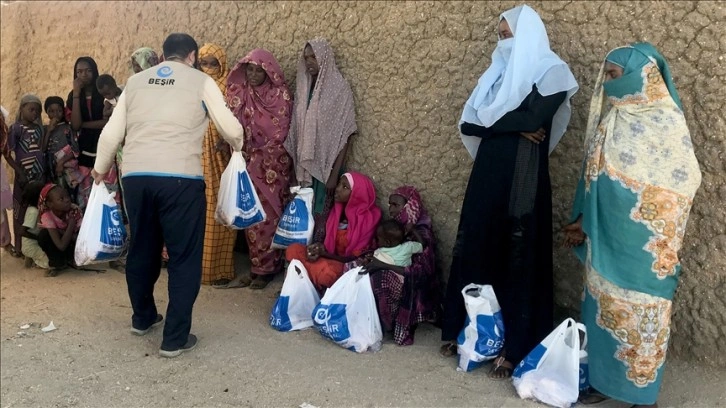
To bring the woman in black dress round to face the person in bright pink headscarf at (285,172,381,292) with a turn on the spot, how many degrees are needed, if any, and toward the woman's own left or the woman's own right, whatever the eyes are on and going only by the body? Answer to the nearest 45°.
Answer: approximately 90° to the woman's own right

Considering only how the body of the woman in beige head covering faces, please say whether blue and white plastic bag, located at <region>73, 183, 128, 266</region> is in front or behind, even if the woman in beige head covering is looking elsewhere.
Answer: in front

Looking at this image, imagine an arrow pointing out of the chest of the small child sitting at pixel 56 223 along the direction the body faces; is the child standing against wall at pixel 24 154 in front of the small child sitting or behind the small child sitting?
behind

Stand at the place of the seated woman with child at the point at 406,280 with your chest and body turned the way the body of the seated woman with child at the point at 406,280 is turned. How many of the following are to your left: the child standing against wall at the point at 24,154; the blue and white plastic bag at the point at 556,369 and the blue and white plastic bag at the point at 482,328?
2

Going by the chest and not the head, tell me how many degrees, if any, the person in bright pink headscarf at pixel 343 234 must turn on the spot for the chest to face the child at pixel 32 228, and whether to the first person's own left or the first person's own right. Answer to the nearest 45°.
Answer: approximately 45° to the first person's own right

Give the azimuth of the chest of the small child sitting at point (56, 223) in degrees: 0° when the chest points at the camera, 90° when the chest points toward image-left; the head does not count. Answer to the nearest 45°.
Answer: approximately 315°

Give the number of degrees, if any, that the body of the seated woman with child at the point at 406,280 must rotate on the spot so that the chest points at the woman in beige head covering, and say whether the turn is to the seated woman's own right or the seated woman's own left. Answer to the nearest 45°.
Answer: approximately 90° to the seated woman's own right

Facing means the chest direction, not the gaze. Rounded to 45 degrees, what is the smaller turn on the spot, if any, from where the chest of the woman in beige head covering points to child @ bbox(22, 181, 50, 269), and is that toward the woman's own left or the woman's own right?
approximately 45° to the woman's own right

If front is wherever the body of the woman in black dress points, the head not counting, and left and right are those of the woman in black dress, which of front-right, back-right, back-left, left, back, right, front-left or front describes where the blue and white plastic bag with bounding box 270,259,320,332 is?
front-right

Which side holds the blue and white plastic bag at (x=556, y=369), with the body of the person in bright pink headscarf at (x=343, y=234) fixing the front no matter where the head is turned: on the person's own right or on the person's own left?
on the person's own left

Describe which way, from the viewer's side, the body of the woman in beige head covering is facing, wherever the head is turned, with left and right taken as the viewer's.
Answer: facing the viewer and to the left of the viewer

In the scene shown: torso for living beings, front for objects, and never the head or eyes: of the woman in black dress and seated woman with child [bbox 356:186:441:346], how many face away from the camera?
0
